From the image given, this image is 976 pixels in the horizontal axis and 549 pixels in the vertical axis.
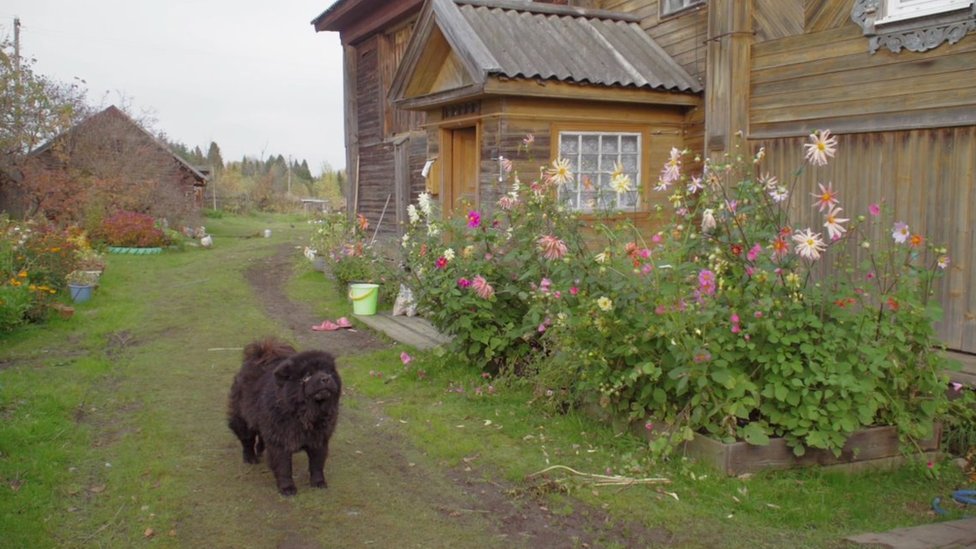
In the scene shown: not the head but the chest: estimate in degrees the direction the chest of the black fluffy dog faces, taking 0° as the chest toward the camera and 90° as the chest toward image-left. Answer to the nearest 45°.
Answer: approximately 315°

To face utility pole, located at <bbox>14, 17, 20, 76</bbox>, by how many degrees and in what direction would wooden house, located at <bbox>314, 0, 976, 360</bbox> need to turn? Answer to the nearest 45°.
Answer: approximately 90° to its right

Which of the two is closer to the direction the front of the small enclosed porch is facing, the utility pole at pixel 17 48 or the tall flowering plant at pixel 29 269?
the tall flowering plant

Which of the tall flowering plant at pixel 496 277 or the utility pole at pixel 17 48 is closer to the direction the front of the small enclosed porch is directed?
the tall flowering plant

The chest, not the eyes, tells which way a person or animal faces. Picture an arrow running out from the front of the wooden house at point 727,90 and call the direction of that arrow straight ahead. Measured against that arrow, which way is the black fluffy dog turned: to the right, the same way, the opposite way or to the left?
to the left

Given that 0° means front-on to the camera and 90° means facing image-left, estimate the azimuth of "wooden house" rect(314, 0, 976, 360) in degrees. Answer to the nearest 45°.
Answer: approximately 45°

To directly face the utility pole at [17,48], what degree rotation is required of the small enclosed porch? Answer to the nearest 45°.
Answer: approximately 90° to its right

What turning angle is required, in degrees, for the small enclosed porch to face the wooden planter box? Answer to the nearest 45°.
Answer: approximately 45° to its left

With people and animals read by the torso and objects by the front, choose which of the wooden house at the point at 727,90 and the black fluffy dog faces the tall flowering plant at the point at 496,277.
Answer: the wooden house

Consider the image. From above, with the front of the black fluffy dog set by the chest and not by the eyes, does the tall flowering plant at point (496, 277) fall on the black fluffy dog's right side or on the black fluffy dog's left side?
on the black fluffy dog's left side
